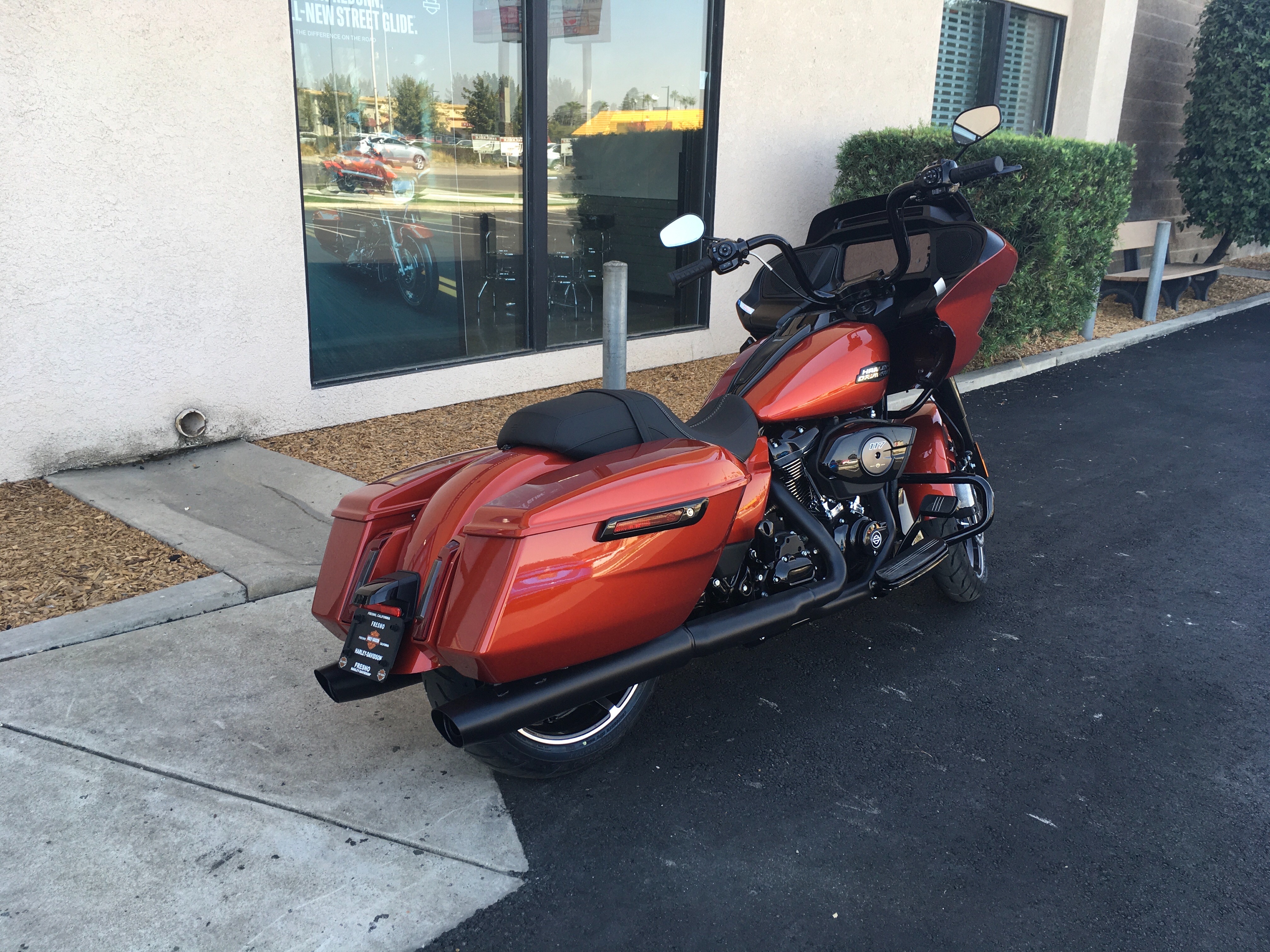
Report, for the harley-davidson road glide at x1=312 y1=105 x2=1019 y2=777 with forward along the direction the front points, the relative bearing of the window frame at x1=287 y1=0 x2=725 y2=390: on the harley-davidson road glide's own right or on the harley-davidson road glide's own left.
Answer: on the harley-davidson road glide's own left

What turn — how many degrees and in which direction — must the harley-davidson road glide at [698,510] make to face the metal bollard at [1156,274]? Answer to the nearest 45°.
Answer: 0° — it already faces it

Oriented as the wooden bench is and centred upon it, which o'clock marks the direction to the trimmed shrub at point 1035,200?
The trimmed shrub is roughly at 2 o'clock from the wooden bench.

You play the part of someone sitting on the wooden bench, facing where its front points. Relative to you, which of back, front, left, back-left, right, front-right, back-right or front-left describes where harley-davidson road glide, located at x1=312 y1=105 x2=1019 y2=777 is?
front-right

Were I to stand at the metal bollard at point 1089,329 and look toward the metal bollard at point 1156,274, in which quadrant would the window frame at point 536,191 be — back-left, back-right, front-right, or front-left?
back-left

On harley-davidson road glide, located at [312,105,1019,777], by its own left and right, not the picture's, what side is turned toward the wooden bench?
front

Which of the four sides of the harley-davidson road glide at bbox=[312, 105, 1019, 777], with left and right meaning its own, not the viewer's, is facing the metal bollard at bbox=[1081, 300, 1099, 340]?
front

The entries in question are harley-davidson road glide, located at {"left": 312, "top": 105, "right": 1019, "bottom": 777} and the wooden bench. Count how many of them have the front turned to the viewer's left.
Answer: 0

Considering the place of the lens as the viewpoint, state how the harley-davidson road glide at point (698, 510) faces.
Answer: facing away from the viewer and to the right of the viewer

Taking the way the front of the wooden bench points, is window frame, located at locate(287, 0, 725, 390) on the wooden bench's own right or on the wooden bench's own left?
on the wooden bench's own right

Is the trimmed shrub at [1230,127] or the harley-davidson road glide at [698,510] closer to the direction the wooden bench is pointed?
the harley-davidson road glide
